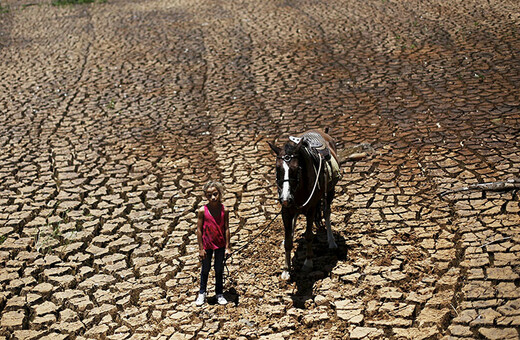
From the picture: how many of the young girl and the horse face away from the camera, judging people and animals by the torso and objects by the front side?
0

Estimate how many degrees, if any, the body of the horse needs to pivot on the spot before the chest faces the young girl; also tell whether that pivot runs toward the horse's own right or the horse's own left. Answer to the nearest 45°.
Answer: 0° — it already faces them

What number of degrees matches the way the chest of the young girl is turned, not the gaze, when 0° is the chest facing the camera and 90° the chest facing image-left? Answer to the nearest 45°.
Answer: approximately 0°

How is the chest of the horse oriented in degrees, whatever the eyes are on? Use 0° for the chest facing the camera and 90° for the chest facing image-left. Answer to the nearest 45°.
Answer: approximately 45°
